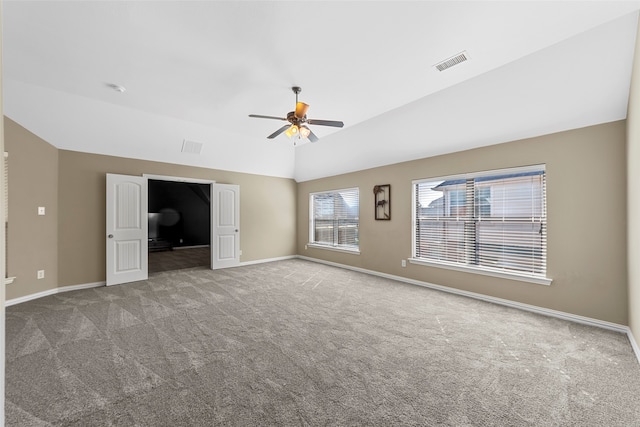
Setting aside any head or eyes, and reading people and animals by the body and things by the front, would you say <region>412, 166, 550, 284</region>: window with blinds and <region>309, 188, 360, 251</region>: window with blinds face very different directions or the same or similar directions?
same or similar directions

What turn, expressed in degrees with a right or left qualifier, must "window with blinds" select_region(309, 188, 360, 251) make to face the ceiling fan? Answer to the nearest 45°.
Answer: approximately 45° to its left

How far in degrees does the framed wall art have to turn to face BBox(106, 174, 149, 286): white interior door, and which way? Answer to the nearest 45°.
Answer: approximately 45° to its right

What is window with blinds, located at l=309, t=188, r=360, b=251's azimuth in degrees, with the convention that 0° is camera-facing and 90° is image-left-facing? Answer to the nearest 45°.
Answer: approximately 45°

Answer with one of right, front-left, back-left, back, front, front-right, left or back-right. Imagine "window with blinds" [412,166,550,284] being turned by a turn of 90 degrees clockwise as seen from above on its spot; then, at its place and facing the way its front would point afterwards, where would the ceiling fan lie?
left

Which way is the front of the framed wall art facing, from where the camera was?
facing the viewer and to the left of the viewer

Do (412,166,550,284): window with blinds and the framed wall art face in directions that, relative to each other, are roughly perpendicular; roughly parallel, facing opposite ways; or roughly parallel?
roughly parallel

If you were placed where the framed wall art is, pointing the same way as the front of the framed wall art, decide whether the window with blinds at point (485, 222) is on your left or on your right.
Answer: on your left

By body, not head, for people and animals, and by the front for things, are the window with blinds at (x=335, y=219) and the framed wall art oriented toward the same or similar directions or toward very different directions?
same or similar directions

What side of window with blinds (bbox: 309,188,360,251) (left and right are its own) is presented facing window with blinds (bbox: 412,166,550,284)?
left

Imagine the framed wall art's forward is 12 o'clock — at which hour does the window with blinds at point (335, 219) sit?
The window with blinds is roughly at 3 o'clock from the framed wall art.

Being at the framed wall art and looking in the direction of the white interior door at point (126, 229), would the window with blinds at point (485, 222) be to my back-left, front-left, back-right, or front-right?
back-left

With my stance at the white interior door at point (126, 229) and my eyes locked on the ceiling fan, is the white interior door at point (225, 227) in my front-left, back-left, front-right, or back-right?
front-left

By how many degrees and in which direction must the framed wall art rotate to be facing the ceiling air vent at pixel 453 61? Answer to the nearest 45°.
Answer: approximately 45° to its left

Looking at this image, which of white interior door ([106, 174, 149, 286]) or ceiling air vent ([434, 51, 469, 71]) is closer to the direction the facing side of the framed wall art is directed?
the white interior door

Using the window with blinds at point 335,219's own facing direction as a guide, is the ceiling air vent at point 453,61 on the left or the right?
on its left

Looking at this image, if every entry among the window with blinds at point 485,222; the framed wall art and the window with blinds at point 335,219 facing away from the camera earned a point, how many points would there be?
0
